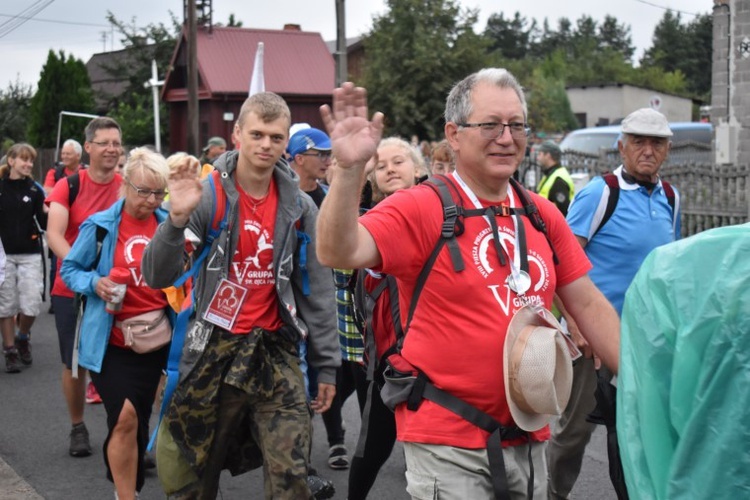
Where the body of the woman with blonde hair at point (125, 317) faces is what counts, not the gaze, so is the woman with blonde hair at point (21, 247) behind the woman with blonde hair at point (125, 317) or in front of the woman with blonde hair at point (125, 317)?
behind

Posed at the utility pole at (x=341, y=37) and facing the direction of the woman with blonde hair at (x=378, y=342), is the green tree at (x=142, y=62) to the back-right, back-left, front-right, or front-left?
back-right

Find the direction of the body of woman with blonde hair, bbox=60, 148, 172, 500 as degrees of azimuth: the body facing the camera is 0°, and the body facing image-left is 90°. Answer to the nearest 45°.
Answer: approximately 315°

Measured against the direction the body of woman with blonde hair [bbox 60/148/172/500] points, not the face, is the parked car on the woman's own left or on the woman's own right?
on the woman's own left

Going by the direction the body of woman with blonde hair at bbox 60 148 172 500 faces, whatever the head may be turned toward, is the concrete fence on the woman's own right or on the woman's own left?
on the woman's own left

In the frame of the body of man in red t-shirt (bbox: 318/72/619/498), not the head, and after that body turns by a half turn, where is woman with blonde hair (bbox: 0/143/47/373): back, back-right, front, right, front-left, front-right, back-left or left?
front

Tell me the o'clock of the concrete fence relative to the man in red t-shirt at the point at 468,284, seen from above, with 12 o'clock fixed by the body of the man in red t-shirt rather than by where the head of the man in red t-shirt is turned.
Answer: The concrete fence is roughly at 8 o'clock from the man in red t-shirt.
